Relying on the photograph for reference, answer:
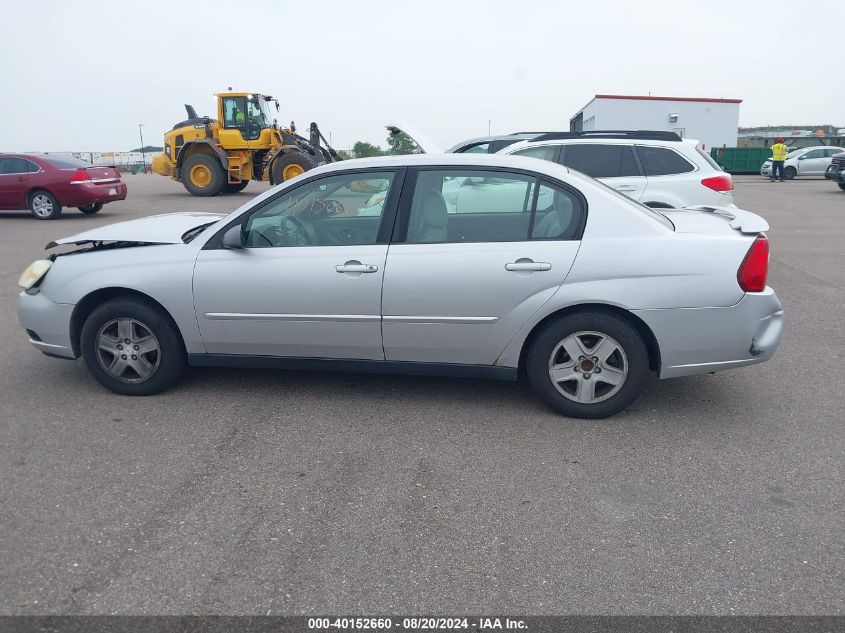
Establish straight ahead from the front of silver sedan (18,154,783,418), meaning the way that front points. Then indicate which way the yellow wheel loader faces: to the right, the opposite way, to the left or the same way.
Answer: the opposite way

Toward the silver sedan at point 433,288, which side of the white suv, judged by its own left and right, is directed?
left

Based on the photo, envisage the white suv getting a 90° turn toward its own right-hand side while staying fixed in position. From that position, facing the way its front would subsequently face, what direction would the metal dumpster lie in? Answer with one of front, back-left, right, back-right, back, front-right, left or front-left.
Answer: front

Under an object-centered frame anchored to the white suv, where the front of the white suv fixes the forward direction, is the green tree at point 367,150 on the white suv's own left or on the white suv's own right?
on the white suv's own right

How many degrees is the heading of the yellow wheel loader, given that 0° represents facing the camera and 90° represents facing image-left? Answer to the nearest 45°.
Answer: approximately 270°

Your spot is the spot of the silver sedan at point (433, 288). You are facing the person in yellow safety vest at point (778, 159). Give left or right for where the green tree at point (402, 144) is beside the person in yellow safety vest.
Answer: left

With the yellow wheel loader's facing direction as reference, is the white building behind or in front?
in front

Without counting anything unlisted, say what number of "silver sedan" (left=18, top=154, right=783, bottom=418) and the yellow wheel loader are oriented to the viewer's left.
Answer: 1

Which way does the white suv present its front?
to the viewer's left

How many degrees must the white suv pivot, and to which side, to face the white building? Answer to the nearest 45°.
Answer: approximately 90° to its right

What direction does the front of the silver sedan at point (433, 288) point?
to the viewer's left

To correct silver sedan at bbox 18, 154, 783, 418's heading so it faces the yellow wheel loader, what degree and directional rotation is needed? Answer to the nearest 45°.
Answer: approximately 90° to its right
